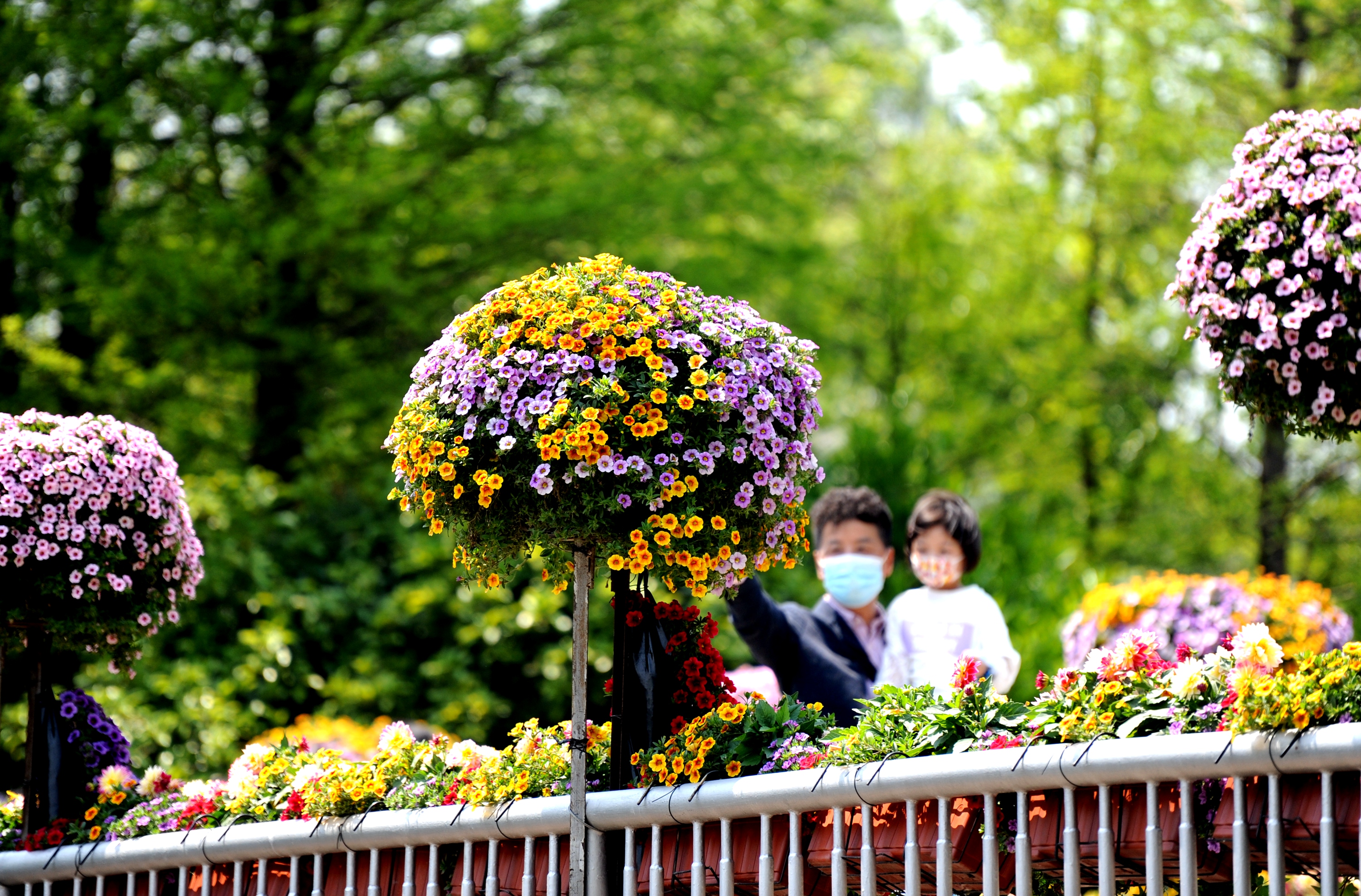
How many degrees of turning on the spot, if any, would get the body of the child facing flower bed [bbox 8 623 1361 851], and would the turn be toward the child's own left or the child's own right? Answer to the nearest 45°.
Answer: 0° — they already face it

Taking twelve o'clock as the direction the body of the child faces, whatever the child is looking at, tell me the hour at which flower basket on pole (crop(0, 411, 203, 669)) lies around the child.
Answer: The flower basket on pole is roughly at 2 o'clock from the child.

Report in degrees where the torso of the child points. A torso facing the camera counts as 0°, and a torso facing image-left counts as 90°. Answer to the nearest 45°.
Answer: approximately 0°
